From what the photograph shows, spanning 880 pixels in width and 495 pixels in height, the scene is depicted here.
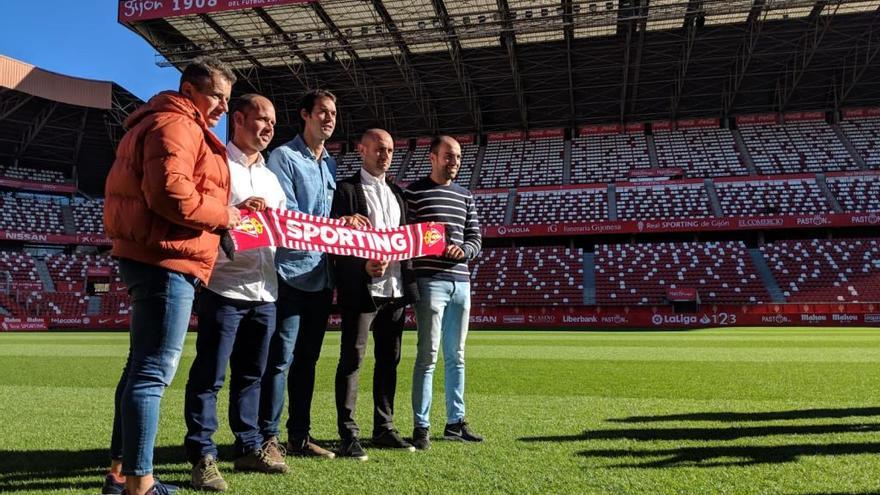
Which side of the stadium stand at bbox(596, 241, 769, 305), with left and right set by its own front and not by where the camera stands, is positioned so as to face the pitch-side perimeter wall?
front

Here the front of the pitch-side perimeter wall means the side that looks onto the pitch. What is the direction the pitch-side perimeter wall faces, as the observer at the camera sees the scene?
facing the viewer

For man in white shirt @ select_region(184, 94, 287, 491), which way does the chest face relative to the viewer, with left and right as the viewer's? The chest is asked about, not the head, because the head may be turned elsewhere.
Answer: facing the viewer and to the right of the viewer

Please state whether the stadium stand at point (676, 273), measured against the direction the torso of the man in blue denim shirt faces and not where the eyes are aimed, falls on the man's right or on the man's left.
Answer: on the man's left

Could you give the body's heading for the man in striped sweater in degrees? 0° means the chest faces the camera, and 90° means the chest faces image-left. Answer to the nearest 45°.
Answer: approximately 315°

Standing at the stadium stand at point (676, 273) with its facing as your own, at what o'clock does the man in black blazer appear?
The man in black blazer is roughly at 12 o'clock from the stadium stand.

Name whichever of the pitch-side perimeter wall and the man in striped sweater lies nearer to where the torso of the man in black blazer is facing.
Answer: the man in striped sweater

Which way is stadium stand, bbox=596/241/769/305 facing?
toward the camera

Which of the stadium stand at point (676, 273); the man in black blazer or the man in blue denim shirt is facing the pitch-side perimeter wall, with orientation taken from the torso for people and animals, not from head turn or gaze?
the stadium stand

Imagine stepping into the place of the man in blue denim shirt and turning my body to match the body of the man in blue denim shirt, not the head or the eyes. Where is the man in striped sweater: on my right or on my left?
on my left

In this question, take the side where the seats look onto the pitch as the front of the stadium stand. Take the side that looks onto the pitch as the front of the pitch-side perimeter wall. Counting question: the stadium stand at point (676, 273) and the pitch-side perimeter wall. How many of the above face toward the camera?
2

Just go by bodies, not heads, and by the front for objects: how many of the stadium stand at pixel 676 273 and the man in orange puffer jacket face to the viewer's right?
1

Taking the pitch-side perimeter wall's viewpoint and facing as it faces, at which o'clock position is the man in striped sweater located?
The man in striped sweater is roughly at 1 o'clock from the pitch-side perimeter wall.
